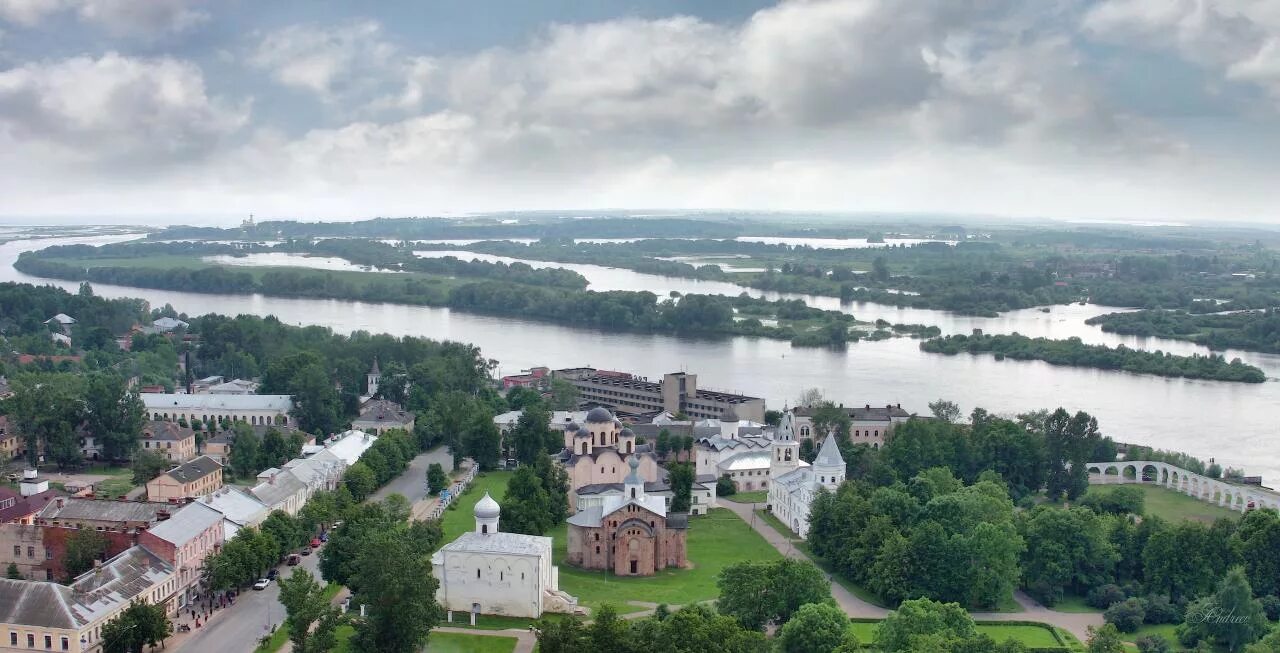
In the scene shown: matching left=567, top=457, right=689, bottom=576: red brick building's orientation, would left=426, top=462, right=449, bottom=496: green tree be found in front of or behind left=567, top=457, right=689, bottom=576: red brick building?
behind

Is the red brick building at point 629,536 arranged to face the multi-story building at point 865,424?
no

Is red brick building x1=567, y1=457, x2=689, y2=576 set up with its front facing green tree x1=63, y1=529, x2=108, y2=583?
no

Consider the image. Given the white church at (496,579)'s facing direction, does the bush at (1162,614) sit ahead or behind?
ahead

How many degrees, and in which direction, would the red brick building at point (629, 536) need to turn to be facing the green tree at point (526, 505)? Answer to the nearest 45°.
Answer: approximately 135° to its right

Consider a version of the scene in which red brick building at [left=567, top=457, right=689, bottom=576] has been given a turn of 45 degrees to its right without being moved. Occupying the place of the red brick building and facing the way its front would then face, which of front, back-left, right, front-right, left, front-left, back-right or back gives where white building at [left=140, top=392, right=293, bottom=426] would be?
right

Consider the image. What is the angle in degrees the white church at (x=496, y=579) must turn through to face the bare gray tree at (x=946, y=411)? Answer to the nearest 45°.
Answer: approximately 135° to its left

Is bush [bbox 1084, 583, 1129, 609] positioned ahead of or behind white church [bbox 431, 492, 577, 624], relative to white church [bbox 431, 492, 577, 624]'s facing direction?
ahead

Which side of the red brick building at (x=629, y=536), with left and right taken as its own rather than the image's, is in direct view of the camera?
front

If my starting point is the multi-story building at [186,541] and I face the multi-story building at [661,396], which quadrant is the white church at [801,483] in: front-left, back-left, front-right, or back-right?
front-right

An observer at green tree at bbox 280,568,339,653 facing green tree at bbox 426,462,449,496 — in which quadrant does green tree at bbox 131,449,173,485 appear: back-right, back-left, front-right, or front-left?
front-left

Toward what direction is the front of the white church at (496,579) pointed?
to the viewer's right
